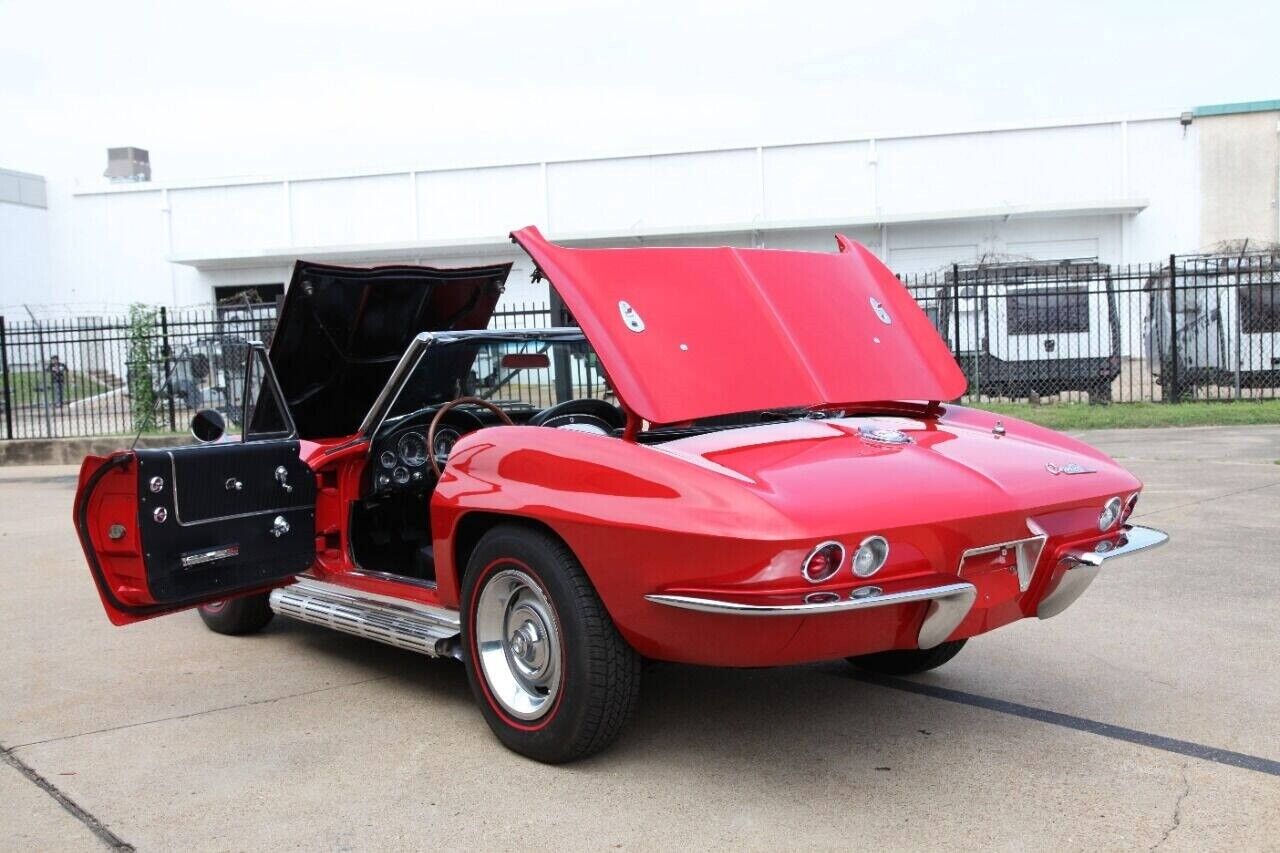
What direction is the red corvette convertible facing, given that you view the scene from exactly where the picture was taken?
facing away from the viewer and to the left of the viewer

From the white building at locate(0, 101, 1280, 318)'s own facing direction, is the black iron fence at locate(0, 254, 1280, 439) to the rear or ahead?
ahead

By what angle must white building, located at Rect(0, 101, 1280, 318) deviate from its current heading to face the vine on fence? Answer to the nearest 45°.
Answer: approximately 45° to its right

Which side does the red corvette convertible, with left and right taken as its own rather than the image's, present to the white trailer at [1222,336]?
right

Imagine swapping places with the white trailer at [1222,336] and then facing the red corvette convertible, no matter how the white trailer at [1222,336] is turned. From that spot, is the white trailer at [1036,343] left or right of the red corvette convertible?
right

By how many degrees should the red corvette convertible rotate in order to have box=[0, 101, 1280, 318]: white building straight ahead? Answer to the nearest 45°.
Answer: approximately 45° to its right

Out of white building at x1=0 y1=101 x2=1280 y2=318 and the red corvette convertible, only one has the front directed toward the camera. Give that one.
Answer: the white building

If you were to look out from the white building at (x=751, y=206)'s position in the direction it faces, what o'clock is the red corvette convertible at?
The red corvette convertible is roughly at 12 o'clock from the white building.

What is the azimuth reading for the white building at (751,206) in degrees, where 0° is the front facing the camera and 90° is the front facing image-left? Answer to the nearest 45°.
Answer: approximately 0°

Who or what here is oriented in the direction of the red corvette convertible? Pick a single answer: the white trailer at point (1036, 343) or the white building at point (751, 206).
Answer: the white building

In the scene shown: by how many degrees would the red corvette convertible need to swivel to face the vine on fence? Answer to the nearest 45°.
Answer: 0° — it already faces it

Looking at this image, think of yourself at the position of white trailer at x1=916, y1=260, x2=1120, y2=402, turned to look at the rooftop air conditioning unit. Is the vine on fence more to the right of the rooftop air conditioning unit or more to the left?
left
